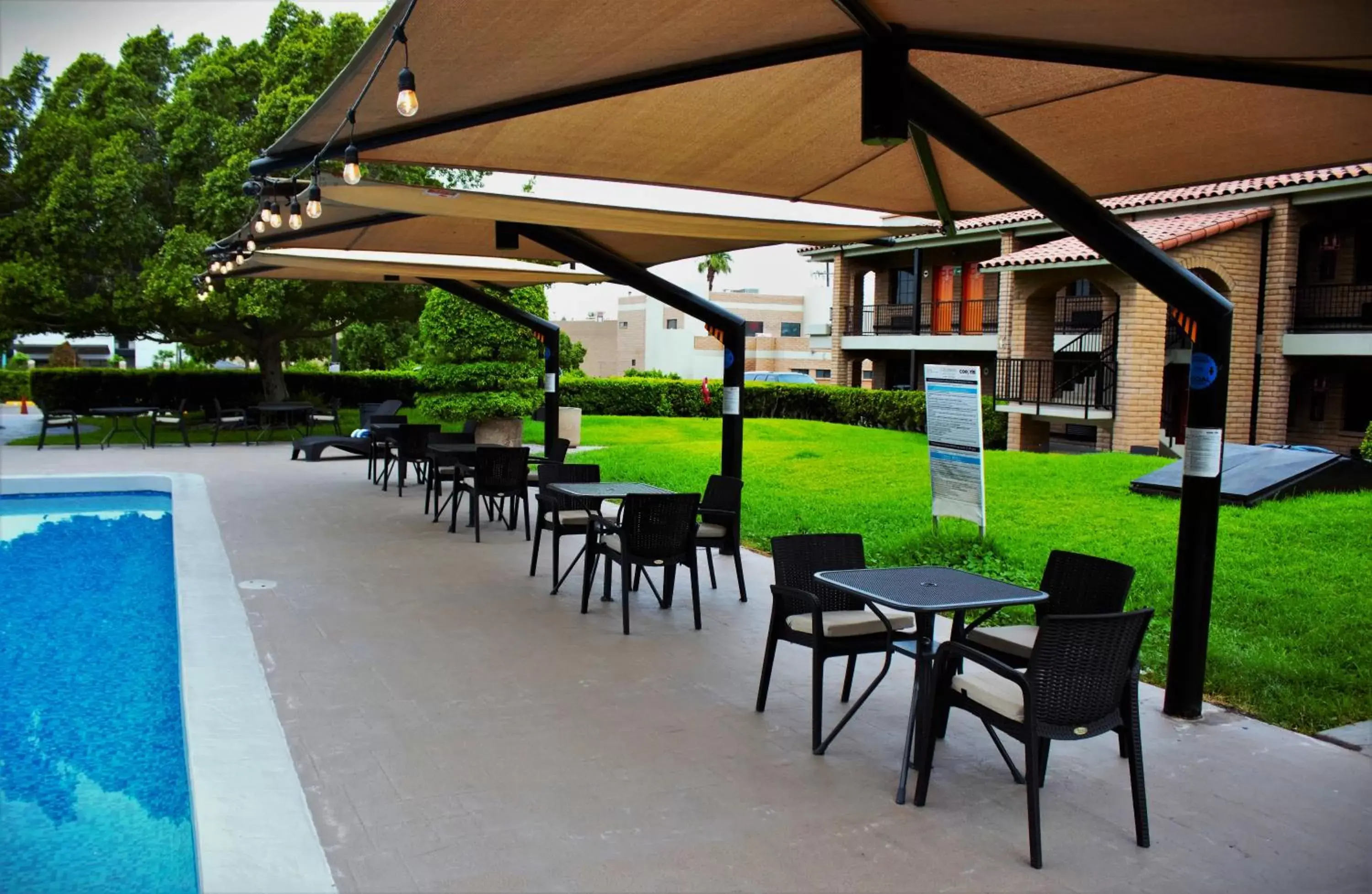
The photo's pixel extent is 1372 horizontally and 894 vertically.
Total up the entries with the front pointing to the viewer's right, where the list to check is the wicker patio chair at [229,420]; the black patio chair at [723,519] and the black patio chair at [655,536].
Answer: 1

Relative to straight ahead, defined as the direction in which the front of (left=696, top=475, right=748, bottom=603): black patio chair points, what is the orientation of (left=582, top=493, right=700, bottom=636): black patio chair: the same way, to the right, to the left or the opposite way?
to the right

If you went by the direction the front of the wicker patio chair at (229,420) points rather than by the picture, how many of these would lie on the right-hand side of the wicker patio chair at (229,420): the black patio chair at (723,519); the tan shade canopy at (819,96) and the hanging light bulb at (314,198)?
3

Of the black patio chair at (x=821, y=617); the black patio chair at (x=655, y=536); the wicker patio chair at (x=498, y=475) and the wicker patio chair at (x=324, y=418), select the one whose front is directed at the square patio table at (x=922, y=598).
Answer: the black patio chair at (x=821, y=617)

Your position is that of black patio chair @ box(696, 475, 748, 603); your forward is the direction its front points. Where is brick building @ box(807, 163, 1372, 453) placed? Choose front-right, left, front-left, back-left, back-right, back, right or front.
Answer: back

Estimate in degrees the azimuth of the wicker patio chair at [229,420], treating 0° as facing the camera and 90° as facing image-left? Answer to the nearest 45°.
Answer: approximately 270°

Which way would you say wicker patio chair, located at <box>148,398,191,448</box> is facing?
to the viewer's left

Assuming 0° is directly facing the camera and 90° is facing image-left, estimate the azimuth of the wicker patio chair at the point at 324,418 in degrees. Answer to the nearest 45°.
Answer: approximately 90°

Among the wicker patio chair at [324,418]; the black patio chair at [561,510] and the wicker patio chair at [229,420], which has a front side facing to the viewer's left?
the wicker patio chair at [324,418]

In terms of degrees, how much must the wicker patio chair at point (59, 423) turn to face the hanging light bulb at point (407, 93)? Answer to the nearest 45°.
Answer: approximately 90° to its right

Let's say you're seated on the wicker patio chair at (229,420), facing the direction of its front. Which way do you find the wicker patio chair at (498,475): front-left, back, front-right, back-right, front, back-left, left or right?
right

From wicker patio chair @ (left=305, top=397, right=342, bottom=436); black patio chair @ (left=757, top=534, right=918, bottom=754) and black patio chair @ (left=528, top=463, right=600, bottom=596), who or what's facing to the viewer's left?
the wicker patio chair

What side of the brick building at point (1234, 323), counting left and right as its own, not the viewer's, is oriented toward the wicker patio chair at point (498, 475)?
front

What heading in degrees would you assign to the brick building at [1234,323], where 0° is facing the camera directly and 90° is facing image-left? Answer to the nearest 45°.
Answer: approximately 45°

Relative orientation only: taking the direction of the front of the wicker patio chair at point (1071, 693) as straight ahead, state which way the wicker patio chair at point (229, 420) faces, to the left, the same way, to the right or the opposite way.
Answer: to the right

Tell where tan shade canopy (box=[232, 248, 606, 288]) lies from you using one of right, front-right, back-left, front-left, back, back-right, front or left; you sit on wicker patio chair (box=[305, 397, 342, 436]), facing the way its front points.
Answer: left
